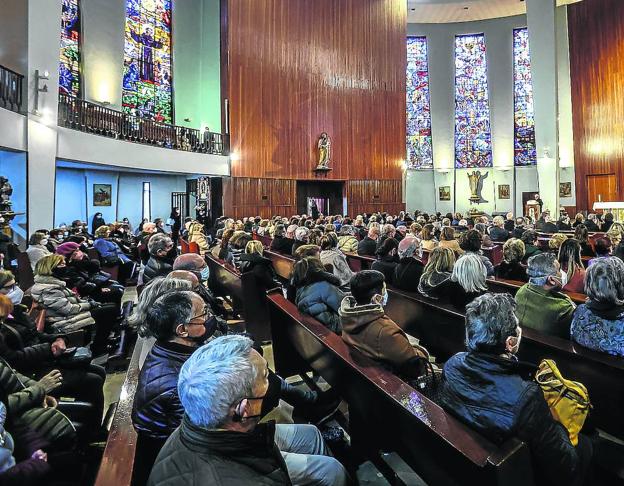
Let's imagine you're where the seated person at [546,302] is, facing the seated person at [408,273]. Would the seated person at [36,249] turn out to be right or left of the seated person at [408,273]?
left

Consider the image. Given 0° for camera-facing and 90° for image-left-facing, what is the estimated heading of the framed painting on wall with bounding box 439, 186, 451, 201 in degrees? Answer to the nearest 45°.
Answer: approximately 0°

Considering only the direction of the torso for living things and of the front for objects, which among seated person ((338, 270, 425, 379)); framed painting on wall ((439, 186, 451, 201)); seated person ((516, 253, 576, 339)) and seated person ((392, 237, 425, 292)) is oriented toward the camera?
the framed painting on wall

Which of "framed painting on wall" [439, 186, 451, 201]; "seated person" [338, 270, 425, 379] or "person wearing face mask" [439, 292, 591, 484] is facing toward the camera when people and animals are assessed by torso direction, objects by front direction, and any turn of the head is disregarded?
the framed painting on wall

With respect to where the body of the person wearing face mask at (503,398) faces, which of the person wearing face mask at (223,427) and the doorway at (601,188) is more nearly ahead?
the doorway

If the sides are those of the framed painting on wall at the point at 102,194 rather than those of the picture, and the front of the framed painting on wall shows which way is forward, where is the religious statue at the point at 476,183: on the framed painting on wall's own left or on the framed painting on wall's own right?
on the framed painting on wall's own left

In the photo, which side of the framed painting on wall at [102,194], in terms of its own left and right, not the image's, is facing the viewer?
front

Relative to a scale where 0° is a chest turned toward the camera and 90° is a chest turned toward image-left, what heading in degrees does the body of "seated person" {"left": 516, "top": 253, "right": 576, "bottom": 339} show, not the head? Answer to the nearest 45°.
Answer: approximately 225°

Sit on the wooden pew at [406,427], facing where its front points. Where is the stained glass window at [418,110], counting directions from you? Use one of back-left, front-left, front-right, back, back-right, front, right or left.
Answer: front-left

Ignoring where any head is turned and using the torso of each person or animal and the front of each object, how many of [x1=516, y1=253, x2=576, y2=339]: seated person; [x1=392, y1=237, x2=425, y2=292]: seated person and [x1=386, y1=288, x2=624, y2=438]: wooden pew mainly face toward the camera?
0

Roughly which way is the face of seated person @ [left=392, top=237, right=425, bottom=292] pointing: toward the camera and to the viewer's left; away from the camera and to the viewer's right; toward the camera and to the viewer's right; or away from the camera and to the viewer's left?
away from the camera and to the viewer's right

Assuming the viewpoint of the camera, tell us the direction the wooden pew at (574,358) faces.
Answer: facing away from the viewer and to the right of the viewer

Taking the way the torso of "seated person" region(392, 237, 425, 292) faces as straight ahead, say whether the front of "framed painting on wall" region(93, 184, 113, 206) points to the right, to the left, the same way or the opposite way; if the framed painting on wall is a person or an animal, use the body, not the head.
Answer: to the right

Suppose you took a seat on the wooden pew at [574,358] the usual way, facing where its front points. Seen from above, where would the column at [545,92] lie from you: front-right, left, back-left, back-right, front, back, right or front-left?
front-left

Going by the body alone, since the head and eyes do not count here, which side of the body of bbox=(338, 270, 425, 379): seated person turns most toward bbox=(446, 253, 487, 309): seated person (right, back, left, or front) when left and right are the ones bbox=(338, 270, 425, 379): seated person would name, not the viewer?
front

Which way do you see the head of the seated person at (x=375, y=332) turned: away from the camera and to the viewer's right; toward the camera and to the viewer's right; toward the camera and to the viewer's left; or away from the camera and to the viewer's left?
away from the camera and to the viewer's right

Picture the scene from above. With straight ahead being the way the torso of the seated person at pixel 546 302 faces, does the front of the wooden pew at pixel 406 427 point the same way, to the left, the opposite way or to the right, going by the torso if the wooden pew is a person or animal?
the same way

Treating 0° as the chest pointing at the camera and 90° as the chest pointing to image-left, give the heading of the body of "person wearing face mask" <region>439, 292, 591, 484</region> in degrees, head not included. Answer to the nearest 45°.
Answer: approximately 225°

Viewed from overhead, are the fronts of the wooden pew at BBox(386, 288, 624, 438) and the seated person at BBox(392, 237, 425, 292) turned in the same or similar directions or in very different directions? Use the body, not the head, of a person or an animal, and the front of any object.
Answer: same or similar directions

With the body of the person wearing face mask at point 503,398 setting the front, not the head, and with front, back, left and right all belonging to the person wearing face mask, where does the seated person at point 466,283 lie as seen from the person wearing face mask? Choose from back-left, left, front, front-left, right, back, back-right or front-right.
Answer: front-left
